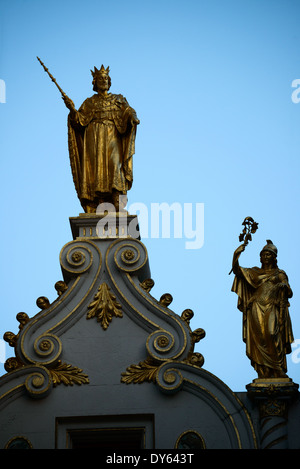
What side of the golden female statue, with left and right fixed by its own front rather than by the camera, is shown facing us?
front

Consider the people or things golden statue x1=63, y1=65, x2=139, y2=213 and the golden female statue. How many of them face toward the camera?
2

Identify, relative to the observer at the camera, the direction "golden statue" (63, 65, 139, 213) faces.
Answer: facing the viewer

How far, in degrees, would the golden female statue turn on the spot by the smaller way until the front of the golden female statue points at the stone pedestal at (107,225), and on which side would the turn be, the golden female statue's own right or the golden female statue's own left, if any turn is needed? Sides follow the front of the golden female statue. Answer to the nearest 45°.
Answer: approximately 90° to the golden female statue's own right
